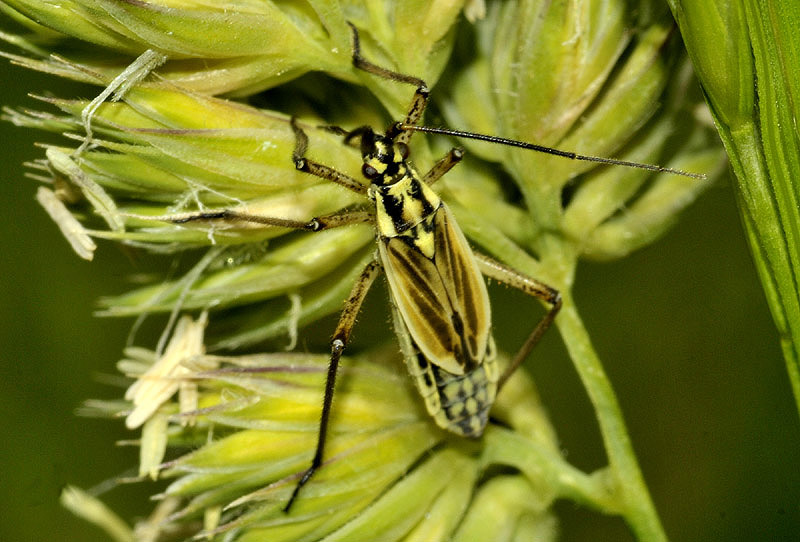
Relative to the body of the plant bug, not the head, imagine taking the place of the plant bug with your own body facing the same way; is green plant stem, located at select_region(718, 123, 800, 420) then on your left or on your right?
on your right

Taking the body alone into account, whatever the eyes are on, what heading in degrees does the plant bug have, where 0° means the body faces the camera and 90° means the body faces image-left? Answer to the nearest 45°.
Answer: approximately 180°
